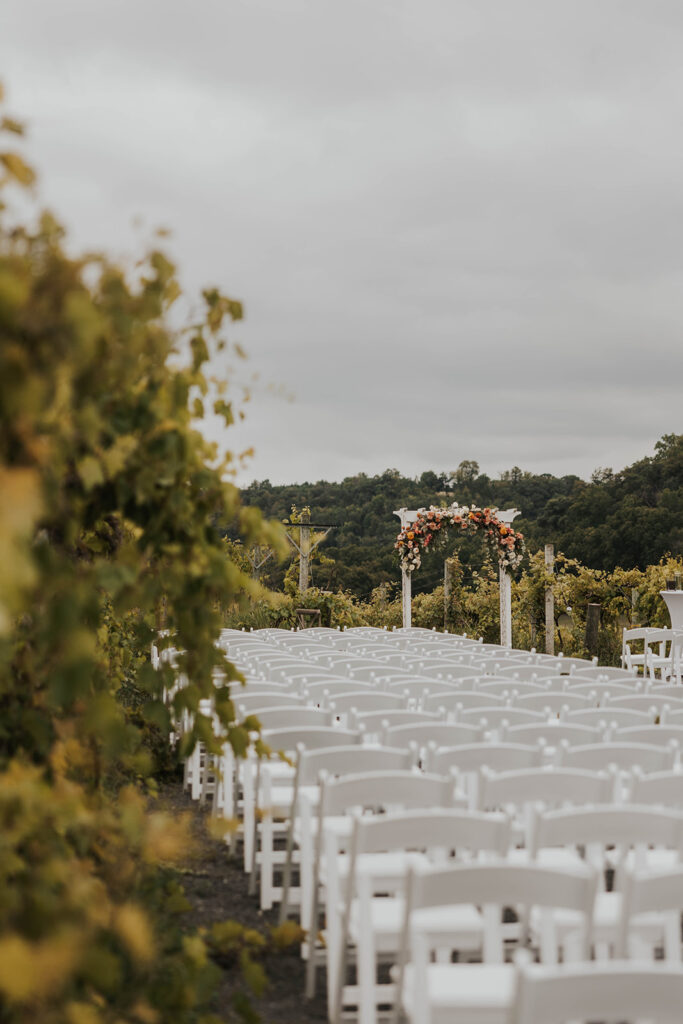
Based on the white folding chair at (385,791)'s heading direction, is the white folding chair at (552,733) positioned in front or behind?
in front

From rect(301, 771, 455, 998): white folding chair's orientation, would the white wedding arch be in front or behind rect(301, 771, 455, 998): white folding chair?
in front

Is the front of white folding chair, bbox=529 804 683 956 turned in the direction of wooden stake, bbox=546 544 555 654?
yes

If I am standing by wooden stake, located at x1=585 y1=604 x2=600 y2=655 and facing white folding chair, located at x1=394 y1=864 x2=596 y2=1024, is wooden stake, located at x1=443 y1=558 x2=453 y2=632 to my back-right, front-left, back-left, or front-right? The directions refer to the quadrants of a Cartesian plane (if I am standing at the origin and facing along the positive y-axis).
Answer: back-right

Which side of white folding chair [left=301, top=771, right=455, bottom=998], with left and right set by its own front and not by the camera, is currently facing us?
back

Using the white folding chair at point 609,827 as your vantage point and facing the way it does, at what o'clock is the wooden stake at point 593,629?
The wooden stake is roughly at 12 o'clock from the white folding chair.

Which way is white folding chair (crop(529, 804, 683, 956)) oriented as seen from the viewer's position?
away from the camera

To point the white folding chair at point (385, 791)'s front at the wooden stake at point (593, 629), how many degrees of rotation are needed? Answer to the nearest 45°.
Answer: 0° — it already faces it

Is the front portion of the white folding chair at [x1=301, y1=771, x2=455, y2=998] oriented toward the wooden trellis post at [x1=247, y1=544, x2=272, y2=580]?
yes

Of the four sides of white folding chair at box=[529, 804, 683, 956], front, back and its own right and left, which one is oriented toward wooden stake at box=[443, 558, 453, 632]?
front

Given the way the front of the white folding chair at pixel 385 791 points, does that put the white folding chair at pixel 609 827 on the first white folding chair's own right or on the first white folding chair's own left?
on the first white folding chair's own right
